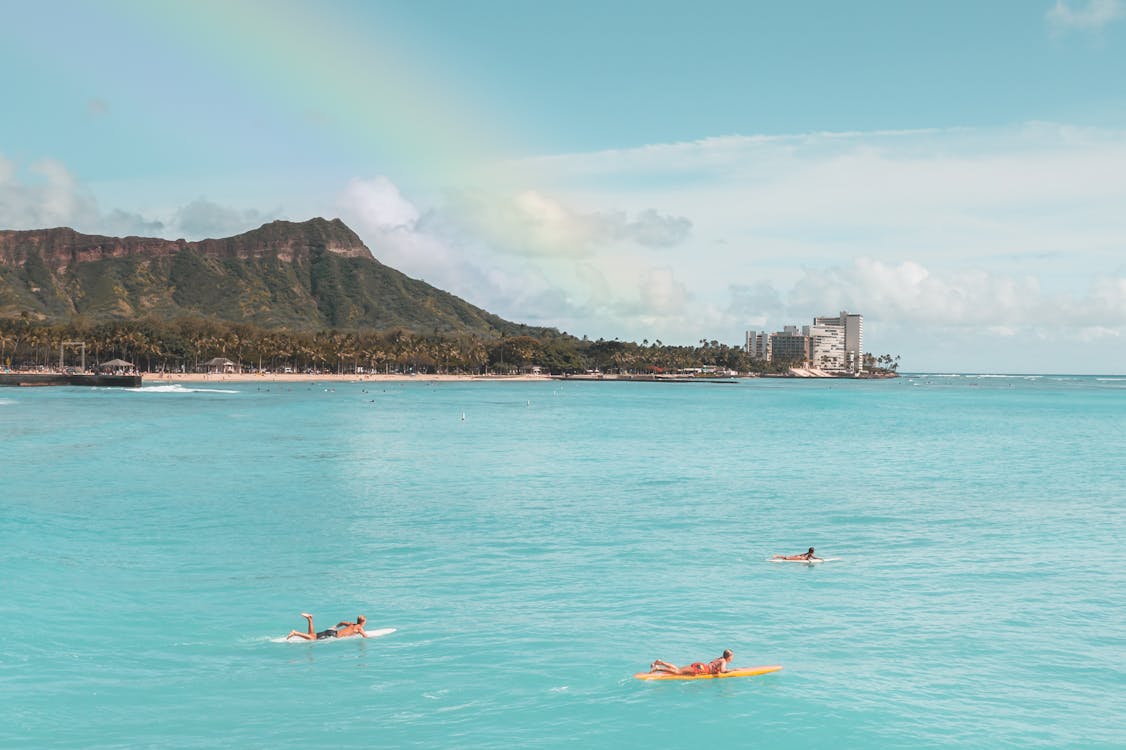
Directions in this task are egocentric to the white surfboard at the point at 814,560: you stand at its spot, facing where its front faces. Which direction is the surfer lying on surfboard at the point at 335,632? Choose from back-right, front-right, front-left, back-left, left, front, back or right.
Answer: back-right

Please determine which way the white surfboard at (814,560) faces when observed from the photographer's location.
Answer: facing to the right of the viewer

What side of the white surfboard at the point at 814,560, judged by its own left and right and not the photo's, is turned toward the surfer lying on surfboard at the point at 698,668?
right
